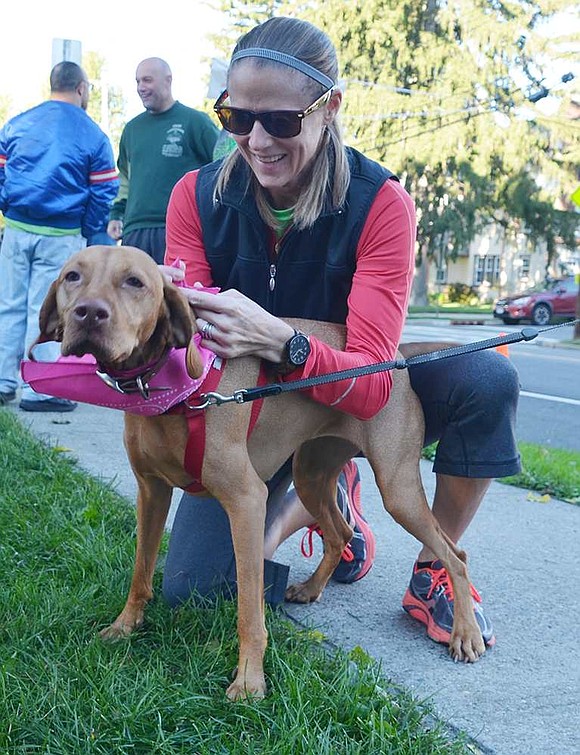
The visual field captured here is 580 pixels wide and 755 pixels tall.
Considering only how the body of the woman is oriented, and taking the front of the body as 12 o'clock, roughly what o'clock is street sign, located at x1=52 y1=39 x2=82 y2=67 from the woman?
The street sign is roughly at 5 o'clock from the woman.

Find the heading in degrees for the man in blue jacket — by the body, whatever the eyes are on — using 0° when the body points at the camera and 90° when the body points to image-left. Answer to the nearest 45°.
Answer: approximately 225°

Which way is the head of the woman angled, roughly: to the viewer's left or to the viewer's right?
to the viewer's left

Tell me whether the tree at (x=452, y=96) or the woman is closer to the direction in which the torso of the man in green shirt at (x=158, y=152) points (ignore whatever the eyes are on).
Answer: the woman

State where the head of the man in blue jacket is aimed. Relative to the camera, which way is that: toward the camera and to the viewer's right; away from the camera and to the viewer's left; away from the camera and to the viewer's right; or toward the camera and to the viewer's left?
away from the camera and to the viewer's right

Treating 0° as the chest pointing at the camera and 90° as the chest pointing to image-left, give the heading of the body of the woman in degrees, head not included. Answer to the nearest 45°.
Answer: approximately 0°

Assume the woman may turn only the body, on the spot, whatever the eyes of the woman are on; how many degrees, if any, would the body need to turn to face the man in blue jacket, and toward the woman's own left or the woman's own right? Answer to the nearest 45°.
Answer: approximately 135° to the woman's own right

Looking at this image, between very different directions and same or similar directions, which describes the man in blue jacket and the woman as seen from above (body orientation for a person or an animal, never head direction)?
very different directions

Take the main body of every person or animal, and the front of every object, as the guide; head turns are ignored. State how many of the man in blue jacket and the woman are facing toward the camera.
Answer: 1

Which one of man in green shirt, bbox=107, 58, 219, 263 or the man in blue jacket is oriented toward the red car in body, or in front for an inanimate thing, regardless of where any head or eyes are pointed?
the man in blue jacket

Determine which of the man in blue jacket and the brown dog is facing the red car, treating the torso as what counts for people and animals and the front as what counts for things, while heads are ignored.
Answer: the man in blue jacket
